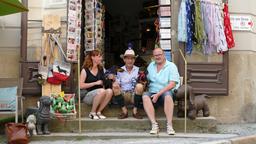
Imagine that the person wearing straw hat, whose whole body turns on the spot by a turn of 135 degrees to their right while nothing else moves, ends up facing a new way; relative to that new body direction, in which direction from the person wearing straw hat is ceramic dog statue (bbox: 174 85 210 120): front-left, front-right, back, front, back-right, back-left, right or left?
back-right

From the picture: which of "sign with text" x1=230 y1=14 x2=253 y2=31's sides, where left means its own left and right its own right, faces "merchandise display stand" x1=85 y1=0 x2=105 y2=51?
right

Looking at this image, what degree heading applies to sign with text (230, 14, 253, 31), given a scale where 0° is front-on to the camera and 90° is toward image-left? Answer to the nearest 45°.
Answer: approximately 0°

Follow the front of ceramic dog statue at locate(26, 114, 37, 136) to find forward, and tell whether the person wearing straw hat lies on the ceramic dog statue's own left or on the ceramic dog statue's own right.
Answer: on the ceramic dog statue's own left

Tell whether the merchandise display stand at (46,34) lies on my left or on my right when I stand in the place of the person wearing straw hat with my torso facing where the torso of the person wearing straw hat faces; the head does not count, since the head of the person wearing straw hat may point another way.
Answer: on my right

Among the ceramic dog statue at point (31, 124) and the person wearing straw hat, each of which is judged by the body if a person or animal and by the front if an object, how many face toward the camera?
2

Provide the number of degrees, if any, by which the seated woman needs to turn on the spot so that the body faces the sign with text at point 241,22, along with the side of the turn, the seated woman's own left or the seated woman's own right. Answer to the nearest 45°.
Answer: approximately 45° to the seated woman's own left

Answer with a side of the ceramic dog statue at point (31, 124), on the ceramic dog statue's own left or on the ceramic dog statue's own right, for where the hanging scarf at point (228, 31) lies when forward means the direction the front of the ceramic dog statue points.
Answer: on the ceramic dog statue's own left
